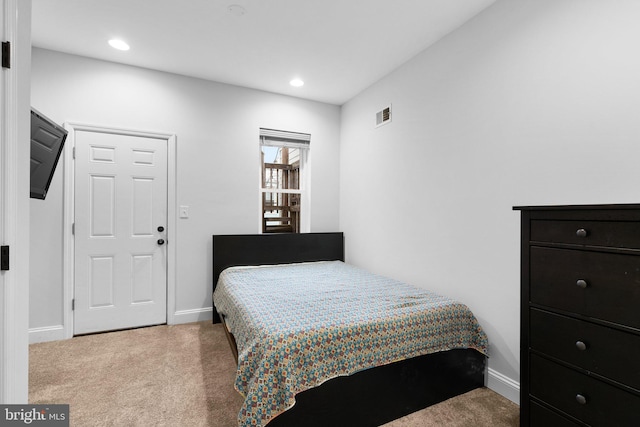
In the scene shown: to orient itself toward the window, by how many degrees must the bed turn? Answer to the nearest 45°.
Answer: approximately 135° to its left

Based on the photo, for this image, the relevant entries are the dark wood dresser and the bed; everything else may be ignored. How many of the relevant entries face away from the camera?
0

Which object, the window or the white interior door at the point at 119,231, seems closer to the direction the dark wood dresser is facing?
the white interior door

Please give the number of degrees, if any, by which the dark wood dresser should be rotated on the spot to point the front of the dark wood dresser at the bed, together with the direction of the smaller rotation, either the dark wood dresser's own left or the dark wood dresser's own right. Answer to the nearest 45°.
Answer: approximately 45° to the dark wood dresser's own right

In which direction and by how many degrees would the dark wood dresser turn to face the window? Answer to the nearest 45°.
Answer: approximately 45° to its right

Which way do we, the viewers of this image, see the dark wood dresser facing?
facing the viewer and to the left of the viewer

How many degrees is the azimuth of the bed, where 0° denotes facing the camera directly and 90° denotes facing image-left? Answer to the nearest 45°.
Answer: approximately 315°

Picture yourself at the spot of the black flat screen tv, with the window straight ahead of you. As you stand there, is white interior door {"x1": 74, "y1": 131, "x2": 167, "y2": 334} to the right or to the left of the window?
left

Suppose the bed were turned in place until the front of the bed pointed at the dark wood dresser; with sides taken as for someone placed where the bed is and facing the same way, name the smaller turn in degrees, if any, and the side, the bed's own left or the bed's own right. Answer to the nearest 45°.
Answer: approximately 45° to the bed's own left
